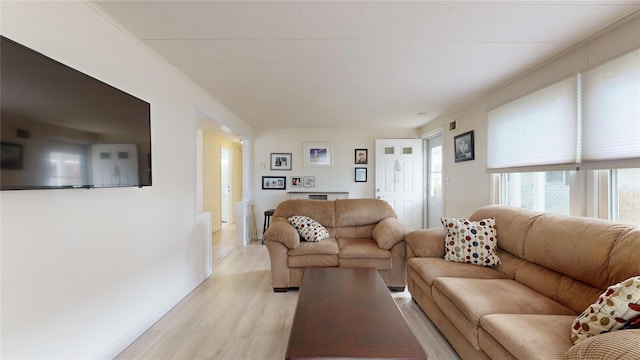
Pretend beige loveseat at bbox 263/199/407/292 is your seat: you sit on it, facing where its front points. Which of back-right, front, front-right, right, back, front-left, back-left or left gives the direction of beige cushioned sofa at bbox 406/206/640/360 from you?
front-left

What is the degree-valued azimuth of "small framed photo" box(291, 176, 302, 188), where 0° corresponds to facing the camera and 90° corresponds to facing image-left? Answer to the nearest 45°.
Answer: approximately 0°

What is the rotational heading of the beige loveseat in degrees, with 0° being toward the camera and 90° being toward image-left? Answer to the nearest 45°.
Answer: approximately 0°

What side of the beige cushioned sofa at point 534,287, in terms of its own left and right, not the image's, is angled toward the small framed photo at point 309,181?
right

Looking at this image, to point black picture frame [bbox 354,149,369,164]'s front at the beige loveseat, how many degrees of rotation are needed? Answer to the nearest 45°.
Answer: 0° — it already faces it

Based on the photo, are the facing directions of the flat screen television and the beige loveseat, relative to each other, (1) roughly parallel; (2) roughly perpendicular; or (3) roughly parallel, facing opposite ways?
roughly perpendicular

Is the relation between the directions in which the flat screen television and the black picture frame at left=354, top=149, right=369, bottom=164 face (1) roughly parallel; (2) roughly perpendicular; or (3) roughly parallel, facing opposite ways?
roughly perpendicular

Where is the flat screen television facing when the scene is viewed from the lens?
facing the viewer and to the right of the viewer

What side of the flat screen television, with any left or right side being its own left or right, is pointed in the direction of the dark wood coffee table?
front
